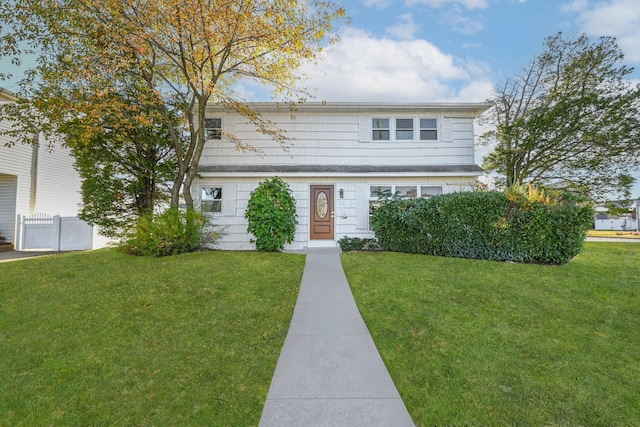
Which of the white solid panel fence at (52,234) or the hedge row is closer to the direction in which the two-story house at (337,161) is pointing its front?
the hedge row

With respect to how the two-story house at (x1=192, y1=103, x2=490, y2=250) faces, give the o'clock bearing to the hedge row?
The hedge row is roughly at 10 o'clock from the two-story house.

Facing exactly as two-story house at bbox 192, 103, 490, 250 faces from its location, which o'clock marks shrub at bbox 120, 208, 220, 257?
The shrub is roughly at 2 o'clock from the two-story house.

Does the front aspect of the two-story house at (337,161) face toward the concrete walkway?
yes

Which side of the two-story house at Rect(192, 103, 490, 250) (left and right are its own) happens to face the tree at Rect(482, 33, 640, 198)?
left

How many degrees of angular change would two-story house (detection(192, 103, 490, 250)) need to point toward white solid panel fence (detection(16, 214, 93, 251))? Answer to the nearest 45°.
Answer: approximately 90° to its right

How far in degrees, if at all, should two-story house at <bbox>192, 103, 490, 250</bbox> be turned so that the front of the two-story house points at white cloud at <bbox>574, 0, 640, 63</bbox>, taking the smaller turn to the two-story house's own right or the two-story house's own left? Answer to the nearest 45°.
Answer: approximately 90° to the two-story house's own left

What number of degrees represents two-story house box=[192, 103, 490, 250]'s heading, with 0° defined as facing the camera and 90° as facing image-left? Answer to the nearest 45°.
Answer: approximately 0°

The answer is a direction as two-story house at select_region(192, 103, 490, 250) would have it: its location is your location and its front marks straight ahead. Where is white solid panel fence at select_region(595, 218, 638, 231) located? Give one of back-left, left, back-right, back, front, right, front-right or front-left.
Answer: back-left
